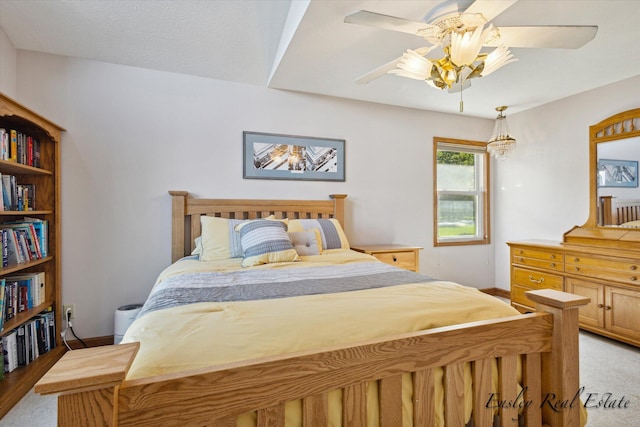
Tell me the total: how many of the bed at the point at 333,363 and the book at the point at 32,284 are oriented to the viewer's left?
0

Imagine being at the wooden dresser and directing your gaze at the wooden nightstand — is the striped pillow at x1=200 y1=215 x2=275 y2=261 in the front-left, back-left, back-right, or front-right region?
front-left

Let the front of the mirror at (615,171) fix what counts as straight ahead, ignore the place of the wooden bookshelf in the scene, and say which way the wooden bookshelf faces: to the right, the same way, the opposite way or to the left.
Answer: the opposite way

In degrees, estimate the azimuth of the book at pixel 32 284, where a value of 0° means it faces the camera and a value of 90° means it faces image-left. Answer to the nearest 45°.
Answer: approximately 315°

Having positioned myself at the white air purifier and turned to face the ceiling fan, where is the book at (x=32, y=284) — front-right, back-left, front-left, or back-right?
back-right

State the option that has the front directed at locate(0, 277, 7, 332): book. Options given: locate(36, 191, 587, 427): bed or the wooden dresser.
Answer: the wooden dresser

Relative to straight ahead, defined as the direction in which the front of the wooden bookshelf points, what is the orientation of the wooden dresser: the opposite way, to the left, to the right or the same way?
the opposite way

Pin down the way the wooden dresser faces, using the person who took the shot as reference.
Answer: facing the viewer and to the left of the viewer

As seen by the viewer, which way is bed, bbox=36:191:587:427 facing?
toward the camera

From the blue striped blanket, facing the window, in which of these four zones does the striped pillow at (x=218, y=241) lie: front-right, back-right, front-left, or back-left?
front-left

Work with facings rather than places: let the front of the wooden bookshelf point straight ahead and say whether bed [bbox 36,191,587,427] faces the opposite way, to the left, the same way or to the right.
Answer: to the right

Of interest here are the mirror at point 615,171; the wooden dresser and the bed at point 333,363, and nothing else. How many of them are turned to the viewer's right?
0

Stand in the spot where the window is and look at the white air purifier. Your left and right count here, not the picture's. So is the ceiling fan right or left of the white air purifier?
left

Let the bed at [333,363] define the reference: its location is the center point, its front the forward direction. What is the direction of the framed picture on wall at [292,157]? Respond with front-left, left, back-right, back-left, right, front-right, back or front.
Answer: back

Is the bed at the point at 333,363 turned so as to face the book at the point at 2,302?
no

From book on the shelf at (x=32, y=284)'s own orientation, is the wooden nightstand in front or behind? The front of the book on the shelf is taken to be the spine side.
in front

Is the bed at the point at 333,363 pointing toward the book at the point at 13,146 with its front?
no

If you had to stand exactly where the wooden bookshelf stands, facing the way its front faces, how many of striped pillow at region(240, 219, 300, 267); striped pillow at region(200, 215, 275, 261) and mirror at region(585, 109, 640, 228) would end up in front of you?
3
